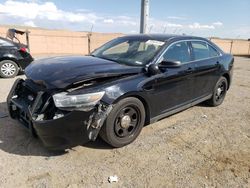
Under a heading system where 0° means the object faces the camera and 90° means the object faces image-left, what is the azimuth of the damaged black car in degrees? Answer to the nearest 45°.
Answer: approximately 45°

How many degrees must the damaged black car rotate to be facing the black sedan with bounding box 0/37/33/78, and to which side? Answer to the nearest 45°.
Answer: approximately 90° to its right
